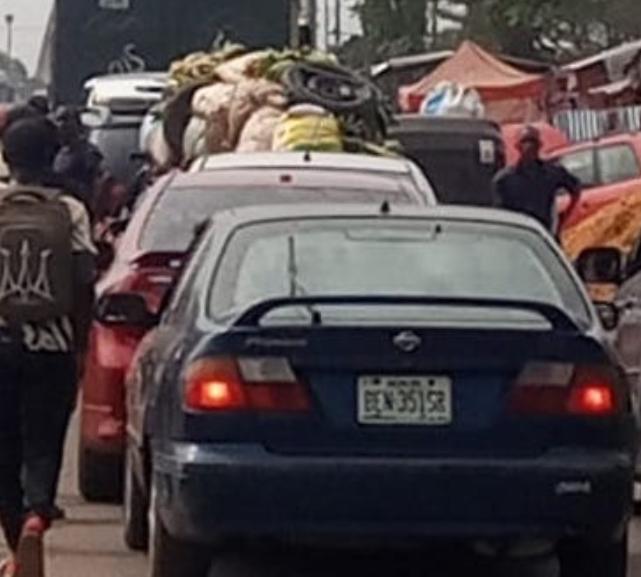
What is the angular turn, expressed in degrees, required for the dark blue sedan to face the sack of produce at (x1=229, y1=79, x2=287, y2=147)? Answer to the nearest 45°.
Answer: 0° — it already faces it

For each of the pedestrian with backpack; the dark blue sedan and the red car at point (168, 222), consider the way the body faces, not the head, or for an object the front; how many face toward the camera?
0

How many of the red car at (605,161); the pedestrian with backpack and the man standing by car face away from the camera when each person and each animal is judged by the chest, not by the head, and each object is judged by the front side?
1

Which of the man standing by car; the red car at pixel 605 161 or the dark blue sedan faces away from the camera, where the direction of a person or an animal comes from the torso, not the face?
the dark blue sedan

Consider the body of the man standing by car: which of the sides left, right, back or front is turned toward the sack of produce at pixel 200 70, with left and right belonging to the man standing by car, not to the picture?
right

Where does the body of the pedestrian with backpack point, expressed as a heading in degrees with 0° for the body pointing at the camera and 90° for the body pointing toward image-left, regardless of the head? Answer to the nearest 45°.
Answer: approximately 180°

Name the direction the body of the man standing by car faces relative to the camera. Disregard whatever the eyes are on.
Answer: toward the camera

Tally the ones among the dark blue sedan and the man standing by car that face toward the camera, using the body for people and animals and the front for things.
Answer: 1

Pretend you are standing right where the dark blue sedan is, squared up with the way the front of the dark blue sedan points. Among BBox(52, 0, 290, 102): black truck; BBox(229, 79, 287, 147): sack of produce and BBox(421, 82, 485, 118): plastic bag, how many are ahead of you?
3

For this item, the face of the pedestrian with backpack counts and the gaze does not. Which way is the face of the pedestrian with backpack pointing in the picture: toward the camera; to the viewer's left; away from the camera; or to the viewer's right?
away from the camera

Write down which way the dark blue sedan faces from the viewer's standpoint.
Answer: facing away from the viewer

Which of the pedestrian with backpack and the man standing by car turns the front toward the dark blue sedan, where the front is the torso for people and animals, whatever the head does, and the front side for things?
the man standing by car

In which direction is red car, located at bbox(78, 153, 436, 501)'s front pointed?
away from the camera

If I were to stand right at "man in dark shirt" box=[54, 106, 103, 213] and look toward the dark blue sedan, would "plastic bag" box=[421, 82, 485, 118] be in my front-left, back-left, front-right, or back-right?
back-left
